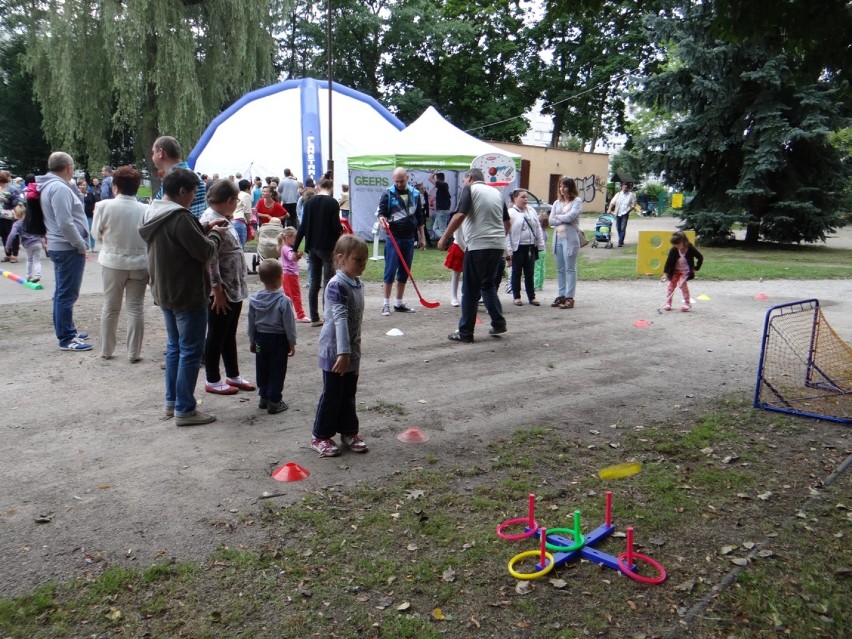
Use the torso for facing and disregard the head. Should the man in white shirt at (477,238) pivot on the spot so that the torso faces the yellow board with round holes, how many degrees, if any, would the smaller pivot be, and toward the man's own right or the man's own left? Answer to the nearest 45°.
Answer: approximately 90° to the man's own right

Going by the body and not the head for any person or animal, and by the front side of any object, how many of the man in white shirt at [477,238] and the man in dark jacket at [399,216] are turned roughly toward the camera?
1

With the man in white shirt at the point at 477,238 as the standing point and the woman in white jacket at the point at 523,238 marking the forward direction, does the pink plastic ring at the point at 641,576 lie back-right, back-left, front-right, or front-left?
back-right

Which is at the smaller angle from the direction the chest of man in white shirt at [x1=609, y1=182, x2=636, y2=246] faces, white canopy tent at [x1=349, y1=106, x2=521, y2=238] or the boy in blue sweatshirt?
the boy in blue sweatshirt

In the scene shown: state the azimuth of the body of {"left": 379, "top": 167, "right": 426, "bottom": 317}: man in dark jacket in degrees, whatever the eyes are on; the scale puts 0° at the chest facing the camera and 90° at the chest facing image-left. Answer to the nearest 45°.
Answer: approximately 0°

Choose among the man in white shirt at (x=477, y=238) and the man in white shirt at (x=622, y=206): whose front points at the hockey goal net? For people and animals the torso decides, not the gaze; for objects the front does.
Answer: the man in white shirt at (x=622, y=206)

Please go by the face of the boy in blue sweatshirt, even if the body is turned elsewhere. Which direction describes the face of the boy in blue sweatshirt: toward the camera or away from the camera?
away from the camera

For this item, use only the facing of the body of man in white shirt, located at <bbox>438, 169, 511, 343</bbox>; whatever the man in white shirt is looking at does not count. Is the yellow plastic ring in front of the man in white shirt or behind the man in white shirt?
behind

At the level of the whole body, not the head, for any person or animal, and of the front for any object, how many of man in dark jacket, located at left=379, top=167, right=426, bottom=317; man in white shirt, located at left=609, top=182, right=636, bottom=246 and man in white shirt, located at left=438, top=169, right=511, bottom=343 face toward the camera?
2

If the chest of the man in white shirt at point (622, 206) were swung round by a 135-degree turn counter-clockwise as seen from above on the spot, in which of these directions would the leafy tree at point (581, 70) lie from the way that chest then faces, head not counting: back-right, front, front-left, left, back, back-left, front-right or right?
front-left

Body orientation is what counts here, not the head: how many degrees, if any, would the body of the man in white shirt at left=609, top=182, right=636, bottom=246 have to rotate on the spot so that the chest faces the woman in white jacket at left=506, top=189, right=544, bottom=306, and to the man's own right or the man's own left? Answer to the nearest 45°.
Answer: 0° — they already face them

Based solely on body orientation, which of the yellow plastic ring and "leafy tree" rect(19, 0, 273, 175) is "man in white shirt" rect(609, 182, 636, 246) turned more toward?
the yellow plastic ring
